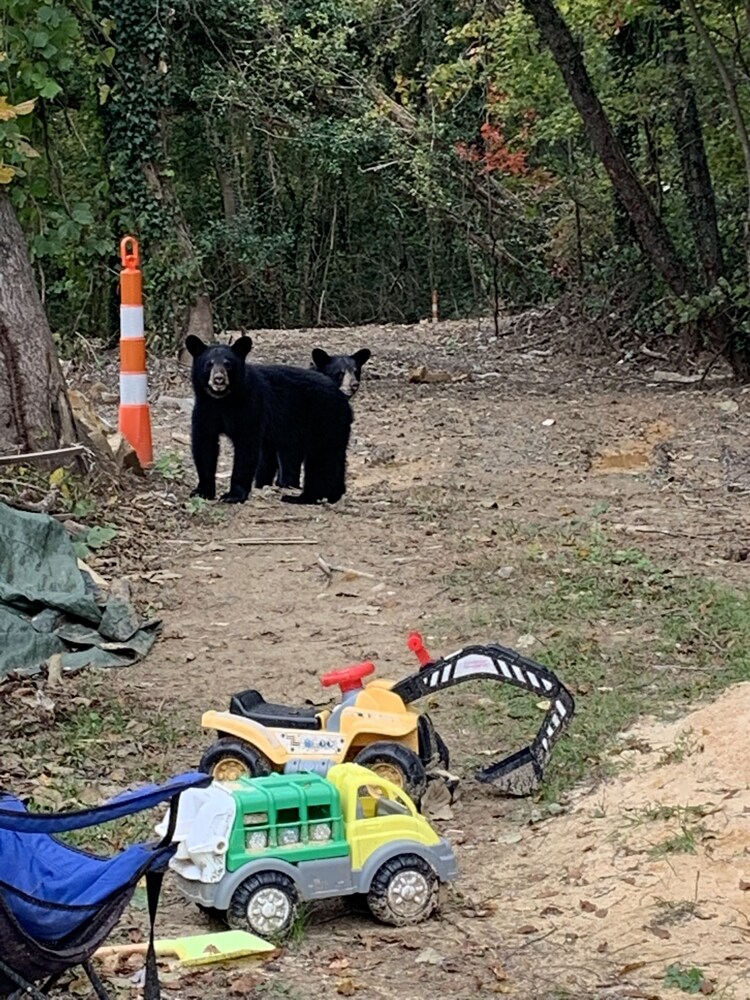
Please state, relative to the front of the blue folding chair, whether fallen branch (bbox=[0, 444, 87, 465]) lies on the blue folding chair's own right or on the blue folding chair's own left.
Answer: on the blue folding chair's own left

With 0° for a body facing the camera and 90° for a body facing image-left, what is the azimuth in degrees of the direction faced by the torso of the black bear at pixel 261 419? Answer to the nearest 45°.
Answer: approximately 45°

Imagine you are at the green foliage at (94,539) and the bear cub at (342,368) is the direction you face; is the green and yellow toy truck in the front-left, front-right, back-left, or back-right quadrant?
back-right

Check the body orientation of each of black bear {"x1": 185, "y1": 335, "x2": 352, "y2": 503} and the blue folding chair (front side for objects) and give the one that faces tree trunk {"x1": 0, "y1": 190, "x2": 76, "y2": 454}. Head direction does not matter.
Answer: the black bear

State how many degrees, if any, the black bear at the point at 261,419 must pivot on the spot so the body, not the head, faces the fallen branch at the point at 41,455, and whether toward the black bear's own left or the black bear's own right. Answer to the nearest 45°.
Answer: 0° — it already faces it
